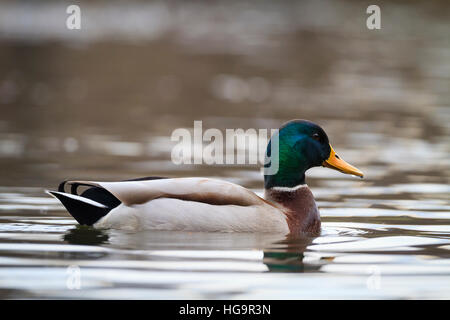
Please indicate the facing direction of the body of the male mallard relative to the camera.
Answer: to the viewer's right
